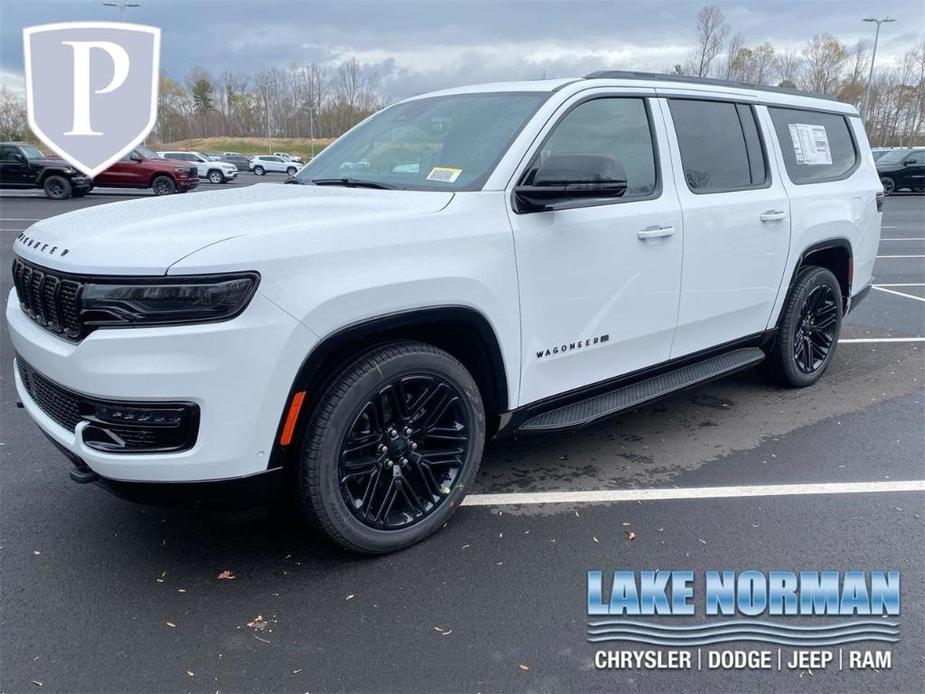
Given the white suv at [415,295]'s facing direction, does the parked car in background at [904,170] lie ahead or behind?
behind

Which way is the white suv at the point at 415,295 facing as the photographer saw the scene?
facing the viewer and to the left of the viewer

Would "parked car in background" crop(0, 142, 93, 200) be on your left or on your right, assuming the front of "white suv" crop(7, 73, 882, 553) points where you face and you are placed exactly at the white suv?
on your right

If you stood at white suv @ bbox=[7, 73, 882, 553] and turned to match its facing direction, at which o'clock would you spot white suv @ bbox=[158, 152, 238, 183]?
white suv @ bbox=[158, 152, 238, 183] is roughly at 4 o'clock from white suv @ bbox=[7, 73, 882, 553].

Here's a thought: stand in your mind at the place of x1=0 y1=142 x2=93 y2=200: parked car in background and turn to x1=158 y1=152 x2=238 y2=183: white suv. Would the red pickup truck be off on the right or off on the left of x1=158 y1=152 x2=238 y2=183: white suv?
right

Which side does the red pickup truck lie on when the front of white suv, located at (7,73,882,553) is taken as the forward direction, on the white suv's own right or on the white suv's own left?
on the white suv's own right
